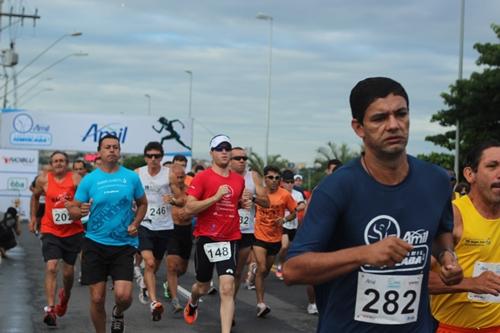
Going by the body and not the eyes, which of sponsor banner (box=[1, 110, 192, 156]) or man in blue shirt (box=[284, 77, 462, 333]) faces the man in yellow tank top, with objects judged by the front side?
the sponsor banner

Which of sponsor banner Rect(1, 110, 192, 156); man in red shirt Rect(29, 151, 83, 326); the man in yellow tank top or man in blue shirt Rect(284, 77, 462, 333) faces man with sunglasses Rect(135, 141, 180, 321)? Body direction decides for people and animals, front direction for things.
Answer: the sponsor banner

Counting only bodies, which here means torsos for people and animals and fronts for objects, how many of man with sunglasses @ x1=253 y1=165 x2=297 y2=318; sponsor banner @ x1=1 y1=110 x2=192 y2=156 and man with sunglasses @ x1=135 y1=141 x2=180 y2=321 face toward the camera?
3

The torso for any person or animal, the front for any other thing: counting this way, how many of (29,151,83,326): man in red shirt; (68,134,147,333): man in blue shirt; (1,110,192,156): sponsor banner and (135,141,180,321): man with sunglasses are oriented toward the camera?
4

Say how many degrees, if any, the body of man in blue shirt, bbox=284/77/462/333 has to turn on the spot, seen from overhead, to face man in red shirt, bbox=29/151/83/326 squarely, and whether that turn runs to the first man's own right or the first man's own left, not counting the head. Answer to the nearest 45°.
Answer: approximately 180°

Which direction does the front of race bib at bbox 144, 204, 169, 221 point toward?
toward the camera

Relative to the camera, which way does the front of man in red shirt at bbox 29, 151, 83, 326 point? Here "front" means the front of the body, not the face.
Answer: toward the camera

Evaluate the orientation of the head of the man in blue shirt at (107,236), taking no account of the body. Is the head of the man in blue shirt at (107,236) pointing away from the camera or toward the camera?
toward the camera

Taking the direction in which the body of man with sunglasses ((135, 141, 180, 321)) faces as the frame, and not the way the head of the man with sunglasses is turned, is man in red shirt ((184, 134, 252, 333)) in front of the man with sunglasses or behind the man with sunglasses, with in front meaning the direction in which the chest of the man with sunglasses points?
in front

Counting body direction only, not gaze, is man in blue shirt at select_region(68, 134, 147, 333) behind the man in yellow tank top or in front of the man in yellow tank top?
behind

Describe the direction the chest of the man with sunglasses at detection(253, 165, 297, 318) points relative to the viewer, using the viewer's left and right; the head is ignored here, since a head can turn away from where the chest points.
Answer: facing the viewer

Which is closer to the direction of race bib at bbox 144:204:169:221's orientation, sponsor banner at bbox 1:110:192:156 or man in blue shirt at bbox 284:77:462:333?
the man in blue shirt

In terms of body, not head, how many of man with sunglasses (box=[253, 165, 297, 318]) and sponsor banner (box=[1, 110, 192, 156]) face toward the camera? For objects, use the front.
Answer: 2
